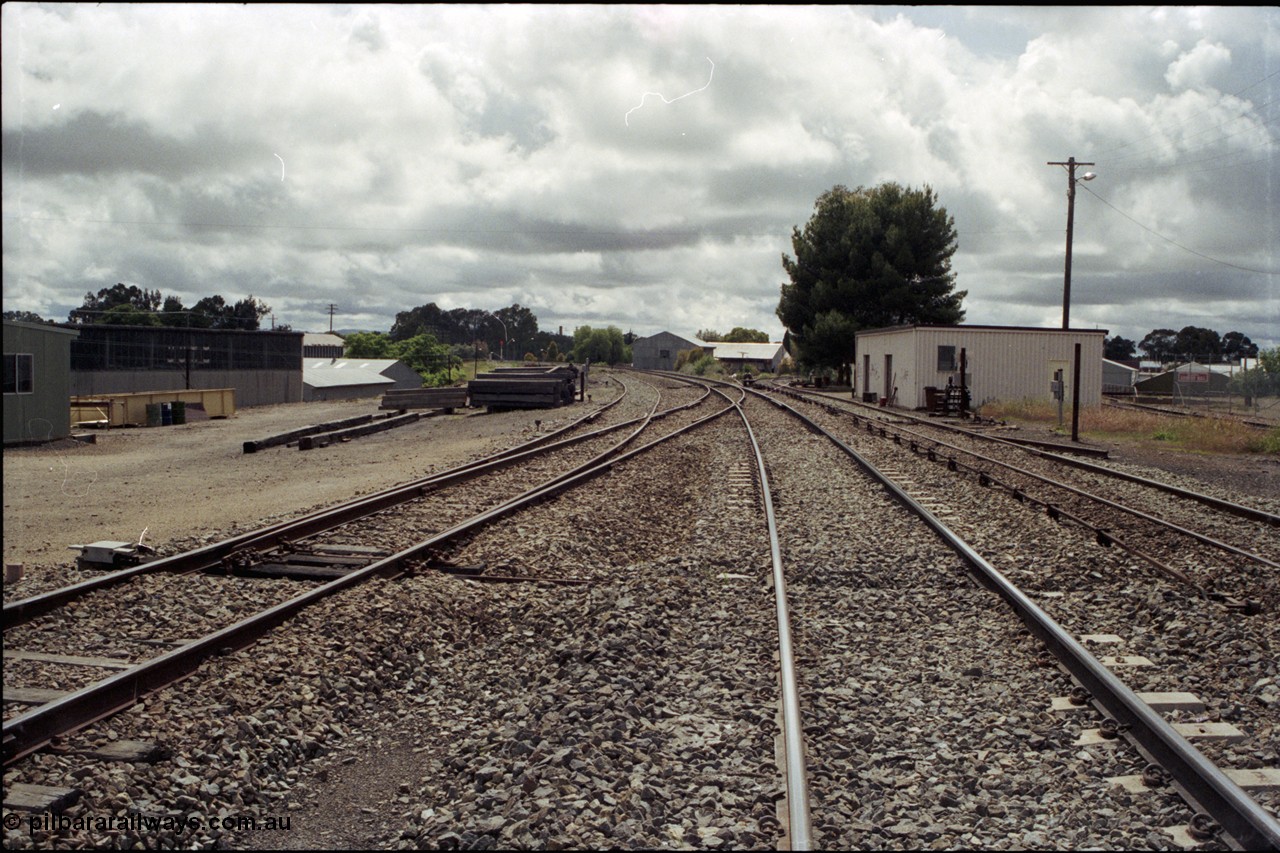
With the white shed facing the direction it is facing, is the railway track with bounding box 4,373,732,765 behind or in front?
in front

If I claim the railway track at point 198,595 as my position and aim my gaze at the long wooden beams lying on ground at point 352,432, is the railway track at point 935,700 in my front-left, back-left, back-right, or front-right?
back-right

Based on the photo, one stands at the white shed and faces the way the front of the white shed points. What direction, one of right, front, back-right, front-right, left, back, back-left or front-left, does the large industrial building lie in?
front-right

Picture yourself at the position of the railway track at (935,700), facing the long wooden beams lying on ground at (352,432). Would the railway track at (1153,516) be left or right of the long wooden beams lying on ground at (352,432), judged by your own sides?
right

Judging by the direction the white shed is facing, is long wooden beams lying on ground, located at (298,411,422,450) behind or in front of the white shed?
in front

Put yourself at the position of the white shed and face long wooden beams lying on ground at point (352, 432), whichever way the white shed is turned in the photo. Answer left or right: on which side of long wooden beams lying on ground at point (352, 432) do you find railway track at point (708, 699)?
left

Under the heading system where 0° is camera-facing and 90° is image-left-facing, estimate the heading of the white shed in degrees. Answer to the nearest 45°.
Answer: approximately 45°
